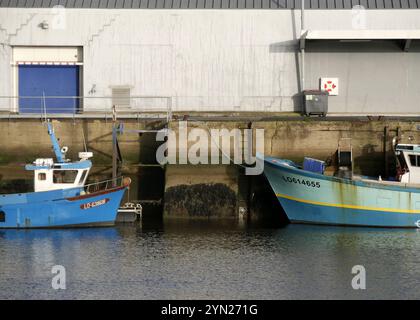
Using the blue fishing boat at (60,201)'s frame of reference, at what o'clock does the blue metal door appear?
The blue metal door is roughly at 9 o'clock from the blue fishing boat.

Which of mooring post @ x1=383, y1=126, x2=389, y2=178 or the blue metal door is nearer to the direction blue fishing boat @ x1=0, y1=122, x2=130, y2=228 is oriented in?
the mooring post

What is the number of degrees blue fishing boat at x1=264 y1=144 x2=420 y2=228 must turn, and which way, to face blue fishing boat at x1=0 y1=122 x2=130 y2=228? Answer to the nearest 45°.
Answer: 0° — it already faces it

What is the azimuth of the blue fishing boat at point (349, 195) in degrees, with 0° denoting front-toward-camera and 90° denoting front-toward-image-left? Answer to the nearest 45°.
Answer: approximately 90°

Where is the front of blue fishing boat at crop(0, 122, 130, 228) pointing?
to the viewer's right

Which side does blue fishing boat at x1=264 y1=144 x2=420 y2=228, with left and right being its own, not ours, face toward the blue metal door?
front

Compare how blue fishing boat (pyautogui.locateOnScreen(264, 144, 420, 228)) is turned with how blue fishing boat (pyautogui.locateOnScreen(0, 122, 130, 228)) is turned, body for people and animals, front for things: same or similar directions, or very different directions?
very different directions

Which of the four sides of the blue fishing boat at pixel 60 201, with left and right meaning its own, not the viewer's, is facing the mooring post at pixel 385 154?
front

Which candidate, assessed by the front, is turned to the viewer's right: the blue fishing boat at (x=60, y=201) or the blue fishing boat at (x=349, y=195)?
the blue fishing boat at (x=60, y=201)

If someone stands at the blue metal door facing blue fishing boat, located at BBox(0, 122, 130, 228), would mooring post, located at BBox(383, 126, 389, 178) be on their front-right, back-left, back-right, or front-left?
front-left

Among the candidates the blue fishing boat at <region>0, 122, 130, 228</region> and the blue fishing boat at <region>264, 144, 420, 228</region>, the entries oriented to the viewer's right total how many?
1

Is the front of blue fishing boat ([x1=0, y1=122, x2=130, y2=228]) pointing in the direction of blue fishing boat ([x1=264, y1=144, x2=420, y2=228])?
yes
